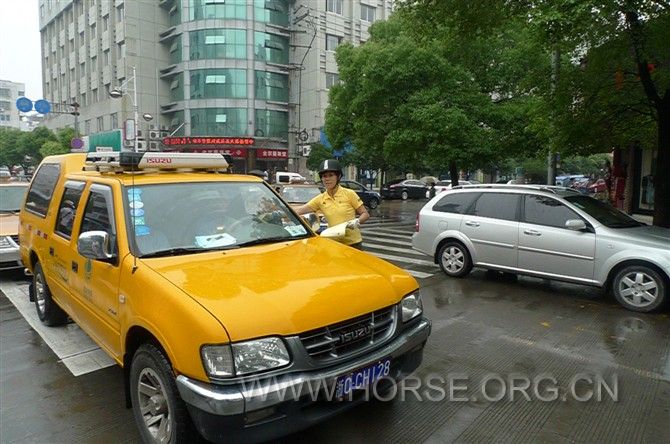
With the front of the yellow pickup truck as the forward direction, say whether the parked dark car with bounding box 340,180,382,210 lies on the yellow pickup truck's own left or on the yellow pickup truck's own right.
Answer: on the yellow pickup truck's own left

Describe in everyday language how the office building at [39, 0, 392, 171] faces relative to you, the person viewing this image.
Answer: facing the viewer

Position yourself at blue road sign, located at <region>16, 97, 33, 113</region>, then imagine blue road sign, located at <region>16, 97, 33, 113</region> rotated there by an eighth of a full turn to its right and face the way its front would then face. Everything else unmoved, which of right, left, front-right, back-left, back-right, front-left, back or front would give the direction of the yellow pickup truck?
front-left

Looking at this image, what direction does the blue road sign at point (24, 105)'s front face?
toward the camera

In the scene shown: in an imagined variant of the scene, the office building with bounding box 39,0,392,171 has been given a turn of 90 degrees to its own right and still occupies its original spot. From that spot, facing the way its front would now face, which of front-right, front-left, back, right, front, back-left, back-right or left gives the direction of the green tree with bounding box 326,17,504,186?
left

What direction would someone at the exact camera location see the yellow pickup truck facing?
facing the viewer and to the right of the viewer

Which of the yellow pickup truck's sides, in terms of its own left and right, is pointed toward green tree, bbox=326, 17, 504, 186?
left

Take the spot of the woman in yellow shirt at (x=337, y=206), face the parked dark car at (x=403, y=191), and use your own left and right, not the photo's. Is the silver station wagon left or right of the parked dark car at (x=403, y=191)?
right

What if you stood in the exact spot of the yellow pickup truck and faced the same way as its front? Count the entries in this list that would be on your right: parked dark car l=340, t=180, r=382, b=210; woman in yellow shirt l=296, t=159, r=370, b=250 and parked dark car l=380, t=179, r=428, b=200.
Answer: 0

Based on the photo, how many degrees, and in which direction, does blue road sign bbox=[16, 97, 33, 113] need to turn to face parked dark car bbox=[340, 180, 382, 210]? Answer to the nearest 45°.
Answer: approximately 45° to its left

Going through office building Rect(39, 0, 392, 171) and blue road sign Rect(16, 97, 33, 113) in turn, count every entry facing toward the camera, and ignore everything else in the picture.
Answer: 2

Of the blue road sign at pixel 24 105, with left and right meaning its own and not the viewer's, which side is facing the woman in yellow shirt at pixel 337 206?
front

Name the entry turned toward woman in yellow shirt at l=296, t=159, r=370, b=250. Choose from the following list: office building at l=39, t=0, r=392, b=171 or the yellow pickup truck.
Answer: the office building

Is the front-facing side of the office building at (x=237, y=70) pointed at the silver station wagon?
yes

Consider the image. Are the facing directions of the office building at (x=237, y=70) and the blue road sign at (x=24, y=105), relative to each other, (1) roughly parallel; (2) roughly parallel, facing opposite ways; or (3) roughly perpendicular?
roughly parallel
